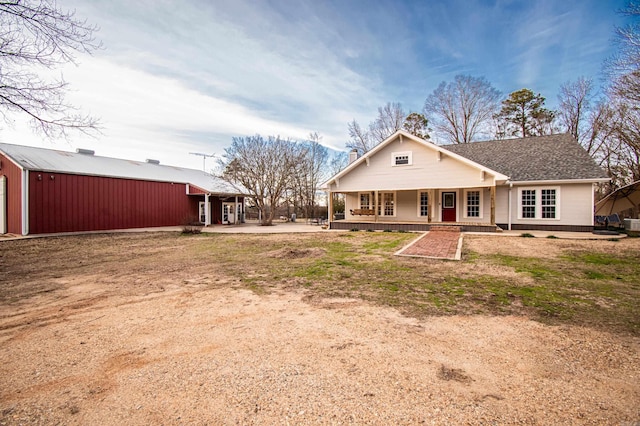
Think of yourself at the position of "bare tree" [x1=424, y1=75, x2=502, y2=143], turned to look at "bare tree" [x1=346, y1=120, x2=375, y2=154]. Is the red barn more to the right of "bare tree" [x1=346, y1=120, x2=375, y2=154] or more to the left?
left

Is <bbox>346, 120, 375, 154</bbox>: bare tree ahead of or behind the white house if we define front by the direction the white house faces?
behind

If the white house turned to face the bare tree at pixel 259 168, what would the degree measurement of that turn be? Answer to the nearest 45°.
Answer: approximately 90° to its right

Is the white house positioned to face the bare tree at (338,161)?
no

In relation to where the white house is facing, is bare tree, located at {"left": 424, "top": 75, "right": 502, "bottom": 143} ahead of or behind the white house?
behind

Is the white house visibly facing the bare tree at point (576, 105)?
no

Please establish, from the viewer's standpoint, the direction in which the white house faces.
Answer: facing the viewer

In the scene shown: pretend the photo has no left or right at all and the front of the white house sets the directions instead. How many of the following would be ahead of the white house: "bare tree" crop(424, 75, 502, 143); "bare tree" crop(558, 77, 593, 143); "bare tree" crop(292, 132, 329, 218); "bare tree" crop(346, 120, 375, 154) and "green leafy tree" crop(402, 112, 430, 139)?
0

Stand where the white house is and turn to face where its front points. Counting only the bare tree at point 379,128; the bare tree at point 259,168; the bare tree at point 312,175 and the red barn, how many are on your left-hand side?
0

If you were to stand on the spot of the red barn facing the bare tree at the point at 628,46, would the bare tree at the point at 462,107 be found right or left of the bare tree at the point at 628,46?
left

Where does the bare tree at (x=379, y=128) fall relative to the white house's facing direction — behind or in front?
behind

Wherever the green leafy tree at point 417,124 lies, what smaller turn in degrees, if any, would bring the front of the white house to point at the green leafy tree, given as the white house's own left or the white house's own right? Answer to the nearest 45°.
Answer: approximately 180°

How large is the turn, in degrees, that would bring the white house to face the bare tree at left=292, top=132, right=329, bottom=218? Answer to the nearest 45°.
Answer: approximately 135° to its right

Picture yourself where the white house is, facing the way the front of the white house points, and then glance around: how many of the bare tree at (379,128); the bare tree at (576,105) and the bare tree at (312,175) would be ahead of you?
0
